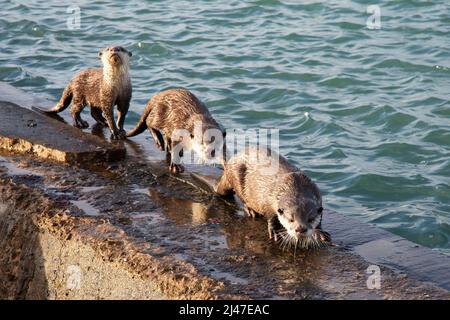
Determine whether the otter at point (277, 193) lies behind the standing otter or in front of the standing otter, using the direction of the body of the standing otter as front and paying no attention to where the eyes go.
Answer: in front

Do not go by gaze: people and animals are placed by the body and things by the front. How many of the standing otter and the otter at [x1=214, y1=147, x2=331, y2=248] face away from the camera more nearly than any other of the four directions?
0

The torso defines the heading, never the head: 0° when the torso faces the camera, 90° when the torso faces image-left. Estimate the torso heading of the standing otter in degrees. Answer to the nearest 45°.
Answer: approximately 315°

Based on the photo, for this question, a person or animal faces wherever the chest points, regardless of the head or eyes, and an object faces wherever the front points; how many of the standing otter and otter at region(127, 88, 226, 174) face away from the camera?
0

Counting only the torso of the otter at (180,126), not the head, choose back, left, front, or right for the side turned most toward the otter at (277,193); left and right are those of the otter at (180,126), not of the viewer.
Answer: front

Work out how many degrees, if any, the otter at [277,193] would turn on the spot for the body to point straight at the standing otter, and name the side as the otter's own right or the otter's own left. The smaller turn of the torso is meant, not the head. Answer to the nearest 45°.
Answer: approximately 180°

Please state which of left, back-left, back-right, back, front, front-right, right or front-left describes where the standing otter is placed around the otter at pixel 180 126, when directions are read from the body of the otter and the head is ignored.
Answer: back

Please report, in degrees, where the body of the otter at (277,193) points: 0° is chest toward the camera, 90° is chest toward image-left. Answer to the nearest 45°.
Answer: approximately 315°

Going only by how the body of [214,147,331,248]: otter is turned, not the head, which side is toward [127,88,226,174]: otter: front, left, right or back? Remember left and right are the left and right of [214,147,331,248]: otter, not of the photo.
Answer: back

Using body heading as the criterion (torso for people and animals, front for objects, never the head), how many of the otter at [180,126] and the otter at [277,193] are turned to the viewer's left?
0

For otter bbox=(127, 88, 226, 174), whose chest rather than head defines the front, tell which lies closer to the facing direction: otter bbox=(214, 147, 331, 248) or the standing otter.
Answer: the otter
